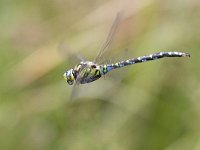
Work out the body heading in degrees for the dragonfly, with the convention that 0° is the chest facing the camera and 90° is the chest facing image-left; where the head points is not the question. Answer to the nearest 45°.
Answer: approximately 90°
